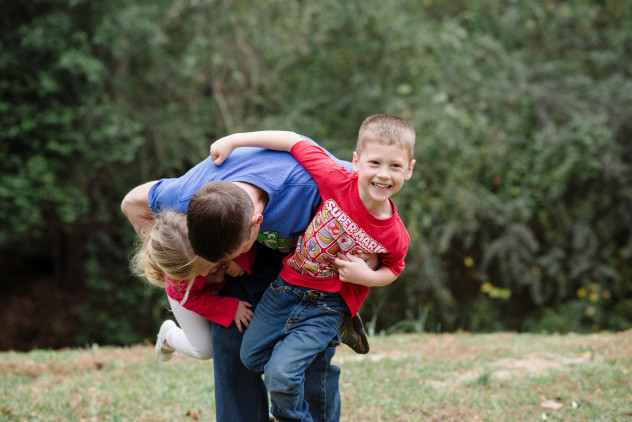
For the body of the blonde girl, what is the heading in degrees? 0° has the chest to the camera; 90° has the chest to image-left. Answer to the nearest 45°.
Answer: approximately 270°

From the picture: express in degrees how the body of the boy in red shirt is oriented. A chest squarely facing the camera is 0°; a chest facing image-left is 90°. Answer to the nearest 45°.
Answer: approximately 0°
